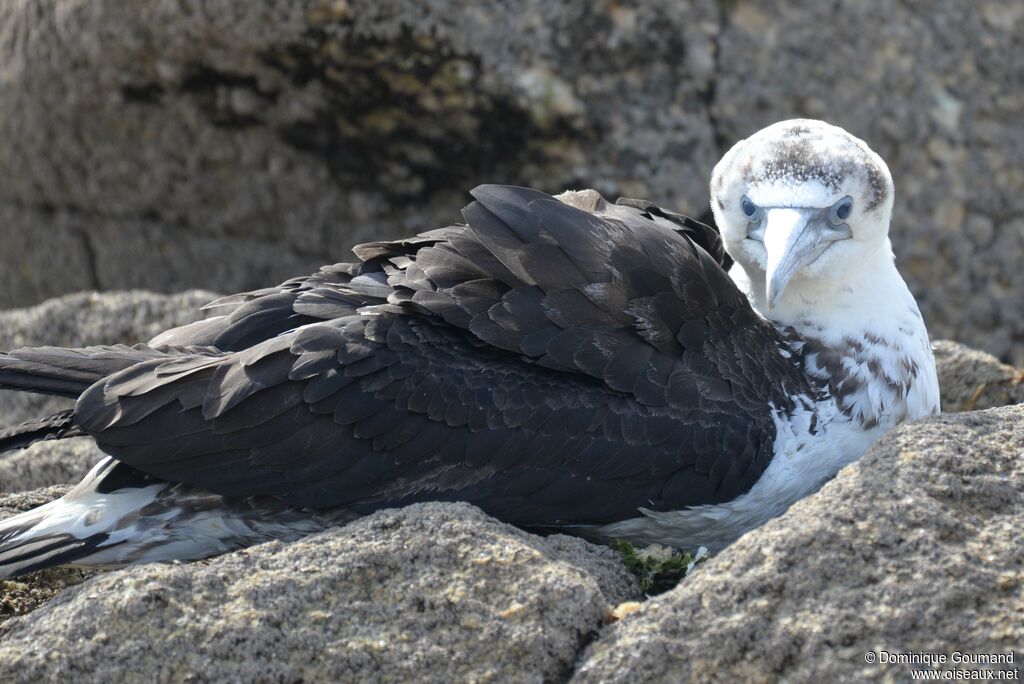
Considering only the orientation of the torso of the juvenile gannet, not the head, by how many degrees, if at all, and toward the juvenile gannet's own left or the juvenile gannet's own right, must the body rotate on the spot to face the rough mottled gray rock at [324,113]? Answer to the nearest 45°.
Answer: approximately 90° to the juvenile gannet's own left

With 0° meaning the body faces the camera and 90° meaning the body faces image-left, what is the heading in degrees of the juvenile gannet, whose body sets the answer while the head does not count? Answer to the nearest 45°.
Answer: approximately 270°

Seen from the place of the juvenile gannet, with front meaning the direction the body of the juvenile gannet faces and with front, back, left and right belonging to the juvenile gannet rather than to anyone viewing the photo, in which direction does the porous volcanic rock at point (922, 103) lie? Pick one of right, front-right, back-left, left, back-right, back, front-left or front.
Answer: front-left

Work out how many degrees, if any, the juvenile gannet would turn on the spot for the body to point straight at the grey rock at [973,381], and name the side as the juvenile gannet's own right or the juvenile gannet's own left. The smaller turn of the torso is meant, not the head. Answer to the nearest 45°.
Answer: approximately 45° to the juvenile gannet's own left

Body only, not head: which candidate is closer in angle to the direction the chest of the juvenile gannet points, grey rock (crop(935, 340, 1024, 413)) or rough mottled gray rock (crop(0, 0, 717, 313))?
the grey rock

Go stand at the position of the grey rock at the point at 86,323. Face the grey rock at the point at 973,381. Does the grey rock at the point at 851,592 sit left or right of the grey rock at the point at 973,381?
right

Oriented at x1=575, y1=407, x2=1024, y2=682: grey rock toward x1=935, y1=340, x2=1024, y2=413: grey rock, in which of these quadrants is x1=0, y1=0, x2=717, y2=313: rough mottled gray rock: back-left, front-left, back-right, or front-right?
front-left

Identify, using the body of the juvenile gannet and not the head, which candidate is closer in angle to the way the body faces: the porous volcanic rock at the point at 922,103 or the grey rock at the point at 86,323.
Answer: the porous volcanic rock

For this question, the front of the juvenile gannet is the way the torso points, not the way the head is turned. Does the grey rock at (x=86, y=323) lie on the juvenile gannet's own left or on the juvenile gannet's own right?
on the juvenile gannet's own left

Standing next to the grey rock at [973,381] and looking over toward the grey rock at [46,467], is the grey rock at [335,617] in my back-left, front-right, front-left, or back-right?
front-left

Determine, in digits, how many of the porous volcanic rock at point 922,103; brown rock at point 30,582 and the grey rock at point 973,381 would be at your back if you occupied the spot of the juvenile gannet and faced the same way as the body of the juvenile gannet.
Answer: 1
